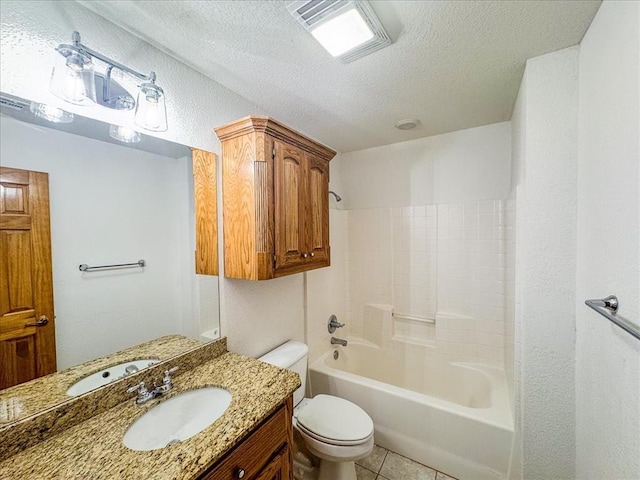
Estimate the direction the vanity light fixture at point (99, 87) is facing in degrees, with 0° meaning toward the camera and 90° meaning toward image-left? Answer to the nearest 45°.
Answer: approximately 315°

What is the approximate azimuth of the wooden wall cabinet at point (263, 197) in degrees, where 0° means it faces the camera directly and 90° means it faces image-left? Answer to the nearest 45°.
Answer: approximately 315°

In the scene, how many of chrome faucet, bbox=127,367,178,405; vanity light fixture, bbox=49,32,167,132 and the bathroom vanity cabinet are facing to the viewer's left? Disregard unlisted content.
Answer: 0

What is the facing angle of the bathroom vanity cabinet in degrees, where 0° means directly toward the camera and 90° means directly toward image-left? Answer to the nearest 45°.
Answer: approximately 315°

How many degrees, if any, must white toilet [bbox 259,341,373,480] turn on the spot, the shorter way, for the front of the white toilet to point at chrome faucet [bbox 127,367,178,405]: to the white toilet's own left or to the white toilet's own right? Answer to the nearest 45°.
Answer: approximately 90° to the white toilet's own right

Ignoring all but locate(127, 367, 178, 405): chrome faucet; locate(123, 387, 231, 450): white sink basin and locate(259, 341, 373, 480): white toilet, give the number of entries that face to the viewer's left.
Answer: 0

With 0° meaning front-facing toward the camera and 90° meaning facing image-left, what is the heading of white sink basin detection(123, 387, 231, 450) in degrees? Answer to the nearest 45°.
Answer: approximately 315°

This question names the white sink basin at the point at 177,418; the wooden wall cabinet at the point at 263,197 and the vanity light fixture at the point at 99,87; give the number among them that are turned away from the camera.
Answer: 0

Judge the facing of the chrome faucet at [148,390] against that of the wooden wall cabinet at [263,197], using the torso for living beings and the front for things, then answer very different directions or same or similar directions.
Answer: same or similar directions

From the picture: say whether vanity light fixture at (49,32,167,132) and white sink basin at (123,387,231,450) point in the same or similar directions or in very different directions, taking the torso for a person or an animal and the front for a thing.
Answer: same or similar directions

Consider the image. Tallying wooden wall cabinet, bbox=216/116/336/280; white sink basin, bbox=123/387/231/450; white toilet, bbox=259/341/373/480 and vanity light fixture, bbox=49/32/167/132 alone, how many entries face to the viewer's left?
0

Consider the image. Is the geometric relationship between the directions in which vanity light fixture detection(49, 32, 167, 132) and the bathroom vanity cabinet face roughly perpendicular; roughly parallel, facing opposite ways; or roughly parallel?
roughly parallel

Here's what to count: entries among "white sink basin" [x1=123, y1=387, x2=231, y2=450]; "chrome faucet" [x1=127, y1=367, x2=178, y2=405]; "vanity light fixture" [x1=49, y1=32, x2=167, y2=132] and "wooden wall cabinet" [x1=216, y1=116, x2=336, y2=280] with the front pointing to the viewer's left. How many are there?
0
